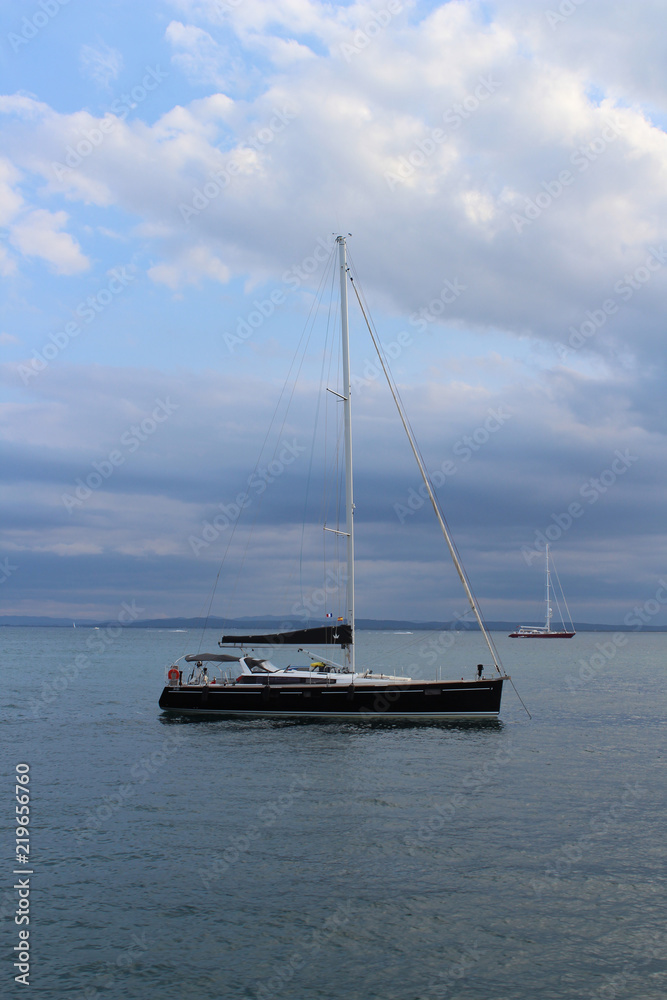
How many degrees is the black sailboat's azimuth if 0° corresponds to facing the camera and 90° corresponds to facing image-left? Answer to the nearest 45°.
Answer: approximately 270°
